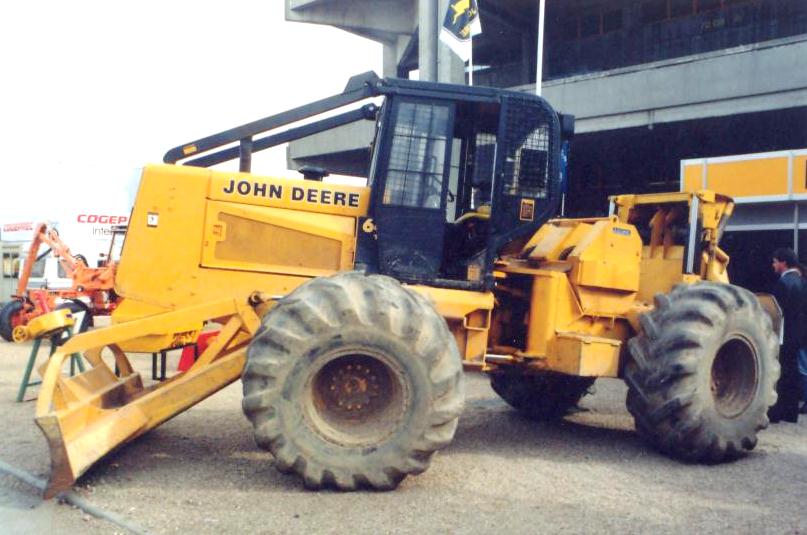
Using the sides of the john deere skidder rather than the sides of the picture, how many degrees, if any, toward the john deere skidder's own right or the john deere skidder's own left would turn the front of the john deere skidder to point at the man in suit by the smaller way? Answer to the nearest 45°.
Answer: approximately 135° to the john deere skidder's own right

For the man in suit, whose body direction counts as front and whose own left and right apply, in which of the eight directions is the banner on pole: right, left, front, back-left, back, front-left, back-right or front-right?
front-right

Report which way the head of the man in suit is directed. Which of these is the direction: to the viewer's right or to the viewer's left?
to the viewer's left

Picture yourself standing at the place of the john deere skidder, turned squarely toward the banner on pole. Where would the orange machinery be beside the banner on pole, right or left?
left

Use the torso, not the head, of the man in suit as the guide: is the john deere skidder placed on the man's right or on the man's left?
on the man's left

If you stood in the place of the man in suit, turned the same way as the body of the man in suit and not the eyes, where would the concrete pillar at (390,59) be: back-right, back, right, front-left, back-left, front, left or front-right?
front-right

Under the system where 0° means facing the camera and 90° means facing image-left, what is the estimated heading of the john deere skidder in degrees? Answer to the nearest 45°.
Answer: approximately 90°

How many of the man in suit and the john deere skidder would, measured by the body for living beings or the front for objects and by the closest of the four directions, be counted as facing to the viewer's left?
2

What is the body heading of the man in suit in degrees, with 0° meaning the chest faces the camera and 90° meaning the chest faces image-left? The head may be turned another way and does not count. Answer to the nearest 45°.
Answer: approximately 90°

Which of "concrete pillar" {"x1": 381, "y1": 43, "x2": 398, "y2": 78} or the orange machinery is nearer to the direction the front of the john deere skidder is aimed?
the orange machinery

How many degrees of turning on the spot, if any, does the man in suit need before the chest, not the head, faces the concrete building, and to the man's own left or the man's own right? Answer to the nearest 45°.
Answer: approximately 90° to the man's own right

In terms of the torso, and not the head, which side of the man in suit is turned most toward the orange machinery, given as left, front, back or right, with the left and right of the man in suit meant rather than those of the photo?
front

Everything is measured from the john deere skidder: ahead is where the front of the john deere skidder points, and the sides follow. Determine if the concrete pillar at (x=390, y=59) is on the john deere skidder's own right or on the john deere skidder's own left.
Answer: on the john deere skidder's own right

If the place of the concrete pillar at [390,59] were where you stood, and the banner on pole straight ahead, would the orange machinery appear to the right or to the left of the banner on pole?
right

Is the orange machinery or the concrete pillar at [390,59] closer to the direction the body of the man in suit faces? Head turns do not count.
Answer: the orange machinery
